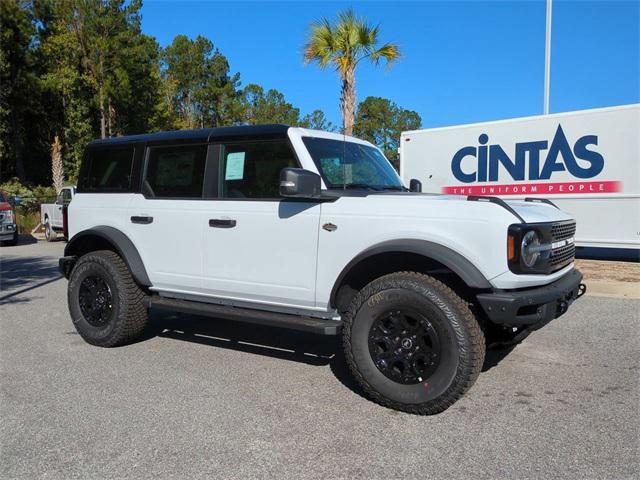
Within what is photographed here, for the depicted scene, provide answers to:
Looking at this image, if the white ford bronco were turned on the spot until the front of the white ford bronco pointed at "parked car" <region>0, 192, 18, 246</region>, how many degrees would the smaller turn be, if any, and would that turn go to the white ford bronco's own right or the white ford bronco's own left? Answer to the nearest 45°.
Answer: approximately 180°

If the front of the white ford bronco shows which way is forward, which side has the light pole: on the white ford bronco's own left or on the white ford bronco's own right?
on the white ford bronco's own left

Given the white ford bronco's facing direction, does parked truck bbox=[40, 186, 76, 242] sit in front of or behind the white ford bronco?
behind

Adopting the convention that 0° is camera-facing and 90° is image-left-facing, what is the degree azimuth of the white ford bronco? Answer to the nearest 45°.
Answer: approximately 315°

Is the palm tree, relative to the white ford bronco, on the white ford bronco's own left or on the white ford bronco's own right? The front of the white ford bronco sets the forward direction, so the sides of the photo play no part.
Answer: on the white ford bronco's own left

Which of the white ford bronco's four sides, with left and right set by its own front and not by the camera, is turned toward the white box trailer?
left
